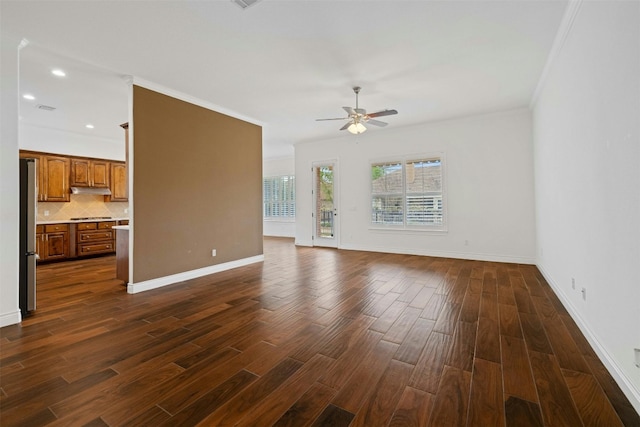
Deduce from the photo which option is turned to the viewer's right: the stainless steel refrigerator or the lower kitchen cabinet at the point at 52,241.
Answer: the stainless steel refrigerator

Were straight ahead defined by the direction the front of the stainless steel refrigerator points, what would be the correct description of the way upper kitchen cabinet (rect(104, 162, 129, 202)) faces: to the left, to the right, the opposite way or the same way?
to the right

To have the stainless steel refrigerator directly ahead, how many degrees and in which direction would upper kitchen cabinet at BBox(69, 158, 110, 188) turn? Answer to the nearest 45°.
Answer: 0° — it already faces it

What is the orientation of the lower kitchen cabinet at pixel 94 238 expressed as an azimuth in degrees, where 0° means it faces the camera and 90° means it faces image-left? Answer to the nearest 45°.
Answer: approximately 0°

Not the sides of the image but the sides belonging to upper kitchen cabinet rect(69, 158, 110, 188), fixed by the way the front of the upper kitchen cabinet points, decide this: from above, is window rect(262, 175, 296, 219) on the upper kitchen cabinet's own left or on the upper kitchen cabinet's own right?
on the upper kitchen cabinet's own left

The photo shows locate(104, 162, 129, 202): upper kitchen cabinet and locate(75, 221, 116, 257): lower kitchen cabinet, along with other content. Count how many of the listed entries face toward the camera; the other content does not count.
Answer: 2

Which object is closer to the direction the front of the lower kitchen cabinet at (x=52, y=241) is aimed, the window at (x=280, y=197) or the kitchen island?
the kitchen island

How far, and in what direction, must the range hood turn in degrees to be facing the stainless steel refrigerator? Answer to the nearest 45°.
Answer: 0° — it already faces it
